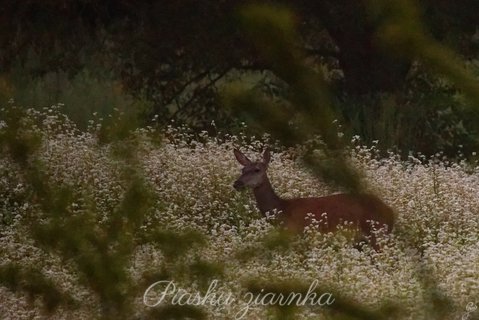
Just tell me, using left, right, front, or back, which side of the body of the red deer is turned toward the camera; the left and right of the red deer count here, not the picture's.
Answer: left
